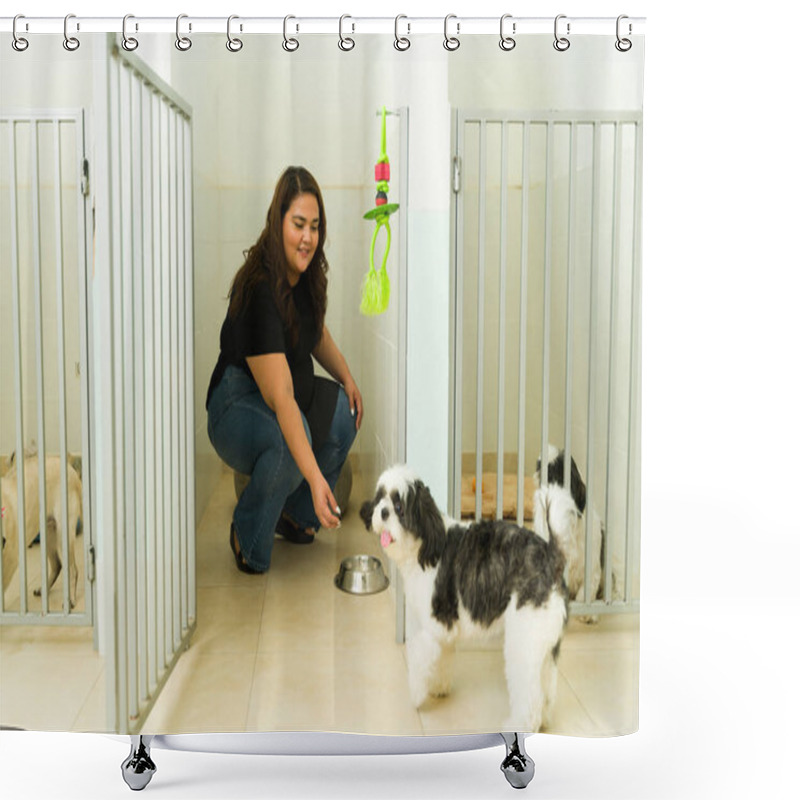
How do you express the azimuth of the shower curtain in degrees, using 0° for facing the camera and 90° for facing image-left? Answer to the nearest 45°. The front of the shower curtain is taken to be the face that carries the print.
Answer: approximately 0°
